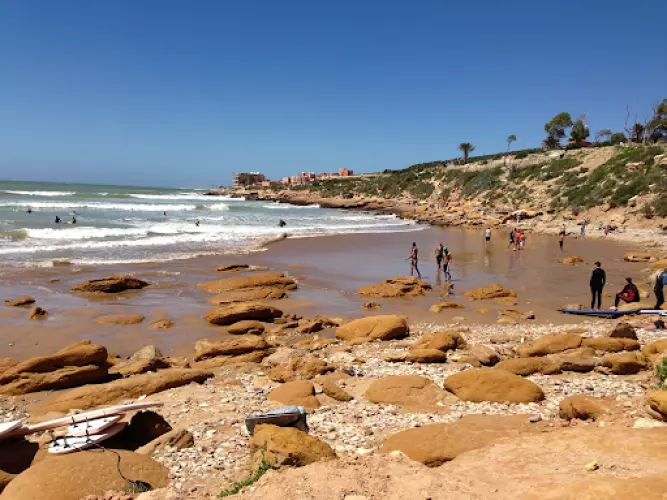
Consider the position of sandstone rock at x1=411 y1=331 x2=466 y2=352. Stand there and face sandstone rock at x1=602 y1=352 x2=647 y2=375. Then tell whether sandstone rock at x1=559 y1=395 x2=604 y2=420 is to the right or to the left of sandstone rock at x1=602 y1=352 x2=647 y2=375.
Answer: right

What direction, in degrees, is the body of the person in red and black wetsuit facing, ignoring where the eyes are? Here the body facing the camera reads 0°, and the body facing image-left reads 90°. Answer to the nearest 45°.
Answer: approximately 90°

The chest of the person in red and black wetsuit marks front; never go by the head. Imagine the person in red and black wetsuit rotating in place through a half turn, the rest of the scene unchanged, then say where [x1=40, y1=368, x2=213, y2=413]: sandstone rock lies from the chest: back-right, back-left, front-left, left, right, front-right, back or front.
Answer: back-right
